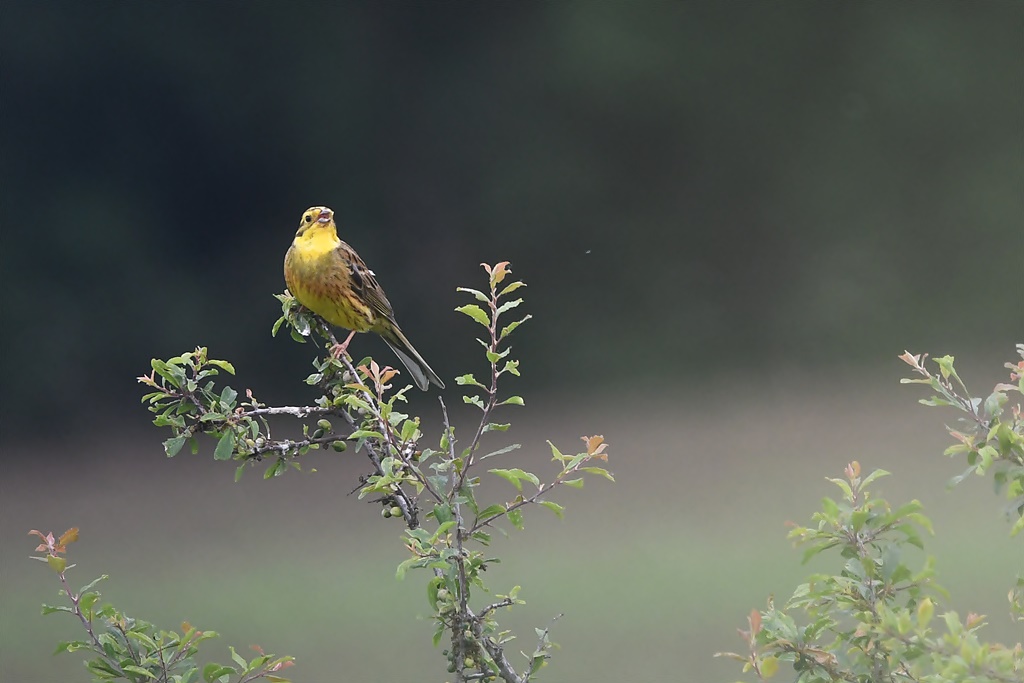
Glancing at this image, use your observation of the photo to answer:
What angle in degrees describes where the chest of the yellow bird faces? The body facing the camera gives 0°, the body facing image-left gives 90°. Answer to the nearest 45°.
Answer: approximately 45°
